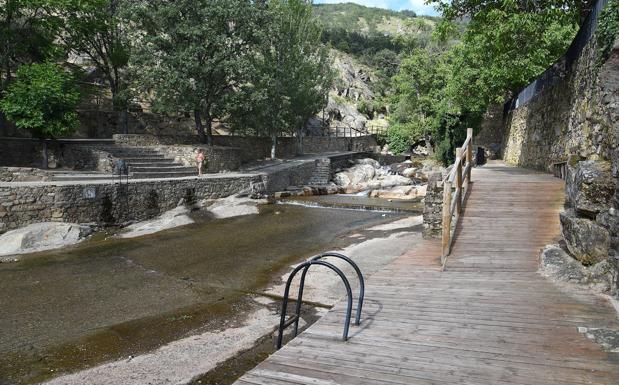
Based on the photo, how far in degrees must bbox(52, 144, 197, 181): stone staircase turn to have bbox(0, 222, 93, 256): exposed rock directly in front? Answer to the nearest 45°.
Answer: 0° — it already faces it

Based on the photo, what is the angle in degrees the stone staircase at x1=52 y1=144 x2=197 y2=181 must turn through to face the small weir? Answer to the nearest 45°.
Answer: approximately 90° to its left

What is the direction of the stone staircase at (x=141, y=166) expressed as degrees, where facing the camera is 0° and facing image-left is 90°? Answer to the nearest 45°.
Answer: approximately 0°

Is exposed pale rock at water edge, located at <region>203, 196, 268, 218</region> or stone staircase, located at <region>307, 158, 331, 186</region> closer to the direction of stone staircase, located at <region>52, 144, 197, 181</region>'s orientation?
the exposed pale rock at water edge

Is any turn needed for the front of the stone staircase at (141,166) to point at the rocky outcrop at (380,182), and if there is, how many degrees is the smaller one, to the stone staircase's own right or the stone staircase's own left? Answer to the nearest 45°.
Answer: approximately 90° to the stone staircase's own left

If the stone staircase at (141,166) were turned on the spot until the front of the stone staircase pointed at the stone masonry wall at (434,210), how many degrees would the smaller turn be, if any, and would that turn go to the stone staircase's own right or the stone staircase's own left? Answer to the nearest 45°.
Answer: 0° — it already faces it

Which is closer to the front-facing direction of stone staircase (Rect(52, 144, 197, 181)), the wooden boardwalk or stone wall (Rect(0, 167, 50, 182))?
the wooden boardwalk

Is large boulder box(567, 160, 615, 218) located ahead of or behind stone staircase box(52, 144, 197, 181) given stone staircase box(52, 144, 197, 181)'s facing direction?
ahead

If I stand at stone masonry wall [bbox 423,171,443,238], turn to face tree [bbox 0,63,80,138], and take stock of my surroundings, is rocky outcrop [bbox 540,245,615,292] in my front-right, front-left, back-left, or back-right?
back-left

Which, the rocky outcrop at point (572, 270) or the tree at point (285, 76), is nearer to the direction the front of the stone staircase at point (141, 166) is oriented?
the rocky outcrop
